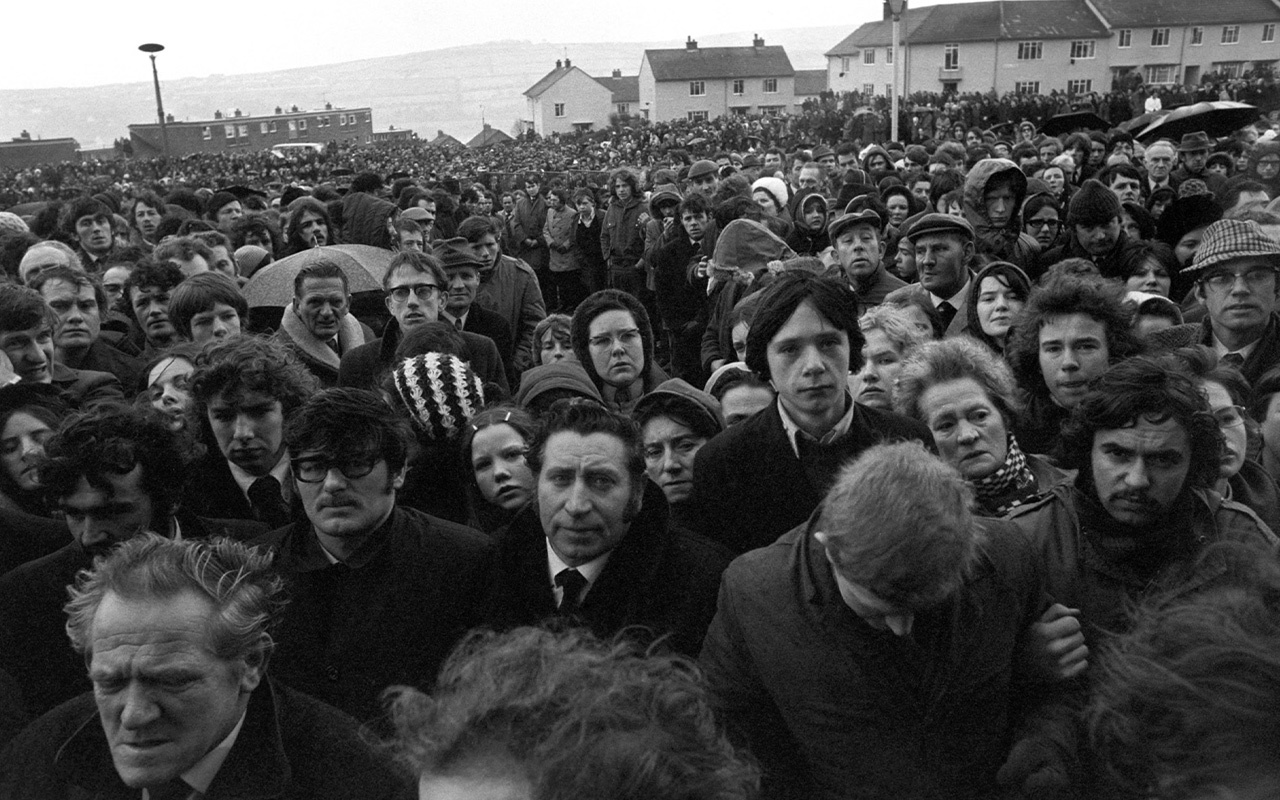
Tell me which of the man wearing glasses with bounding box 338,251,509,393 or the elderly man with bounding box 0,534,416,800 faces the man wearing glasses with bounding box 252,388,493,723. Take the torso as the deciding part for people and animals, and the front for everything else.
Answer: the man wearing glasses with bounding box 338,251,509,393

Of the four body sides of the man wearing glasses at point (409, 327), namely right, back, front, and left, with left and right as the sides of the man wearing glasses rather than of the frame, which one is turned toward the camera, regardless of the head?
front

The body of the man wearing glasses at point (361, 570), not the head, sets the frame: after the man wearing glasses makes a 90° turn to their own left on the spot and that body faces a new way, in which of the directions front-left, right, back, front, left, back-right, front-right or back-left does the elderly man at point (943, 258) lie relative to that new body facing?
left

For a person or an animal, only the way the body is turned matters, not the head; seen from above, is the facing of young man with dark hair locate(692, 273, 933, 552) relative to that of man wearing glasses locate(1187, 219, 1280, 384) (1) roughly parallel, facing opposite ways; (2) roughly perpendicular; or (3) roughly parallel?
roughly parallel

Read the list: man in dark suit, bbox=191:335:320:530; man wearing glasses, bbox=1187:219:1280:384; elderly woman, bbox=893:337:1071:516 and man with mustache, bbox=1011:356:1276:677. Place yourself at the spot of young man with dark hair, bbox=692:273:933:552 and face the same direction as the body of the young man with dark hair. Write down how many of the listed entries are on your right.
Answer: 1

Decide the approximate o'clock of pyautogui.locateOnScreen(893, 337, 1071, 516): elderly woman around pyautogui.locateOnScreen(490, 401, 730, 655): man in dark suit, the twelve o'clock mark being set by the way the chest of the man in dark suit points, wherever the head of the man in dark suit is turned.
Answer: The elderly woman is roughly at 7 o'clock from the man in dark suit.

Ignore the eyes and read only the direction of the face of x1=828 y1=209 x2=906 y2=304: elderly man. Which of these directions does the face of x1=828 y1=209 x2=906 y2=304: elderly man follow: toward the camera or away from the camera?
toward the camera

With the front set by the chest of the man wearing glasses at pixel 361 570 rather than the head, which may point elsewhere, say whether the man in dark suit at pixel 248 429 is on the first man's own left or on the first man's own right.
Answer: on the first man's own right

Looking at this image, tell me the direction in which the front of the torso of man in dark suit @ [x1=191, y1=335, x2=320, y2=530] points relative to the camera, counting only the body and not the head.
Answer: toward the camera

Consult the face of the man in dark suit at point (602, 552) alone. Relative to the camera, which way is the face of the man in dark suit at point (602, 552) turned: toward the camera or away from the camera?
toward the camera

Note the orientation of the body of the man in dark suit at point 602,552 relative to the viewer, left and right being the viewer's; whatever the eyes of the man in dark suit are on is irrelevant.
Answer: facing the viewer and to the left of the viewer

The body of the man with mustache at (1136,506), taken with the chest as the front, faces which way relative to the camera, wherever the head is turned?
toward the camera
